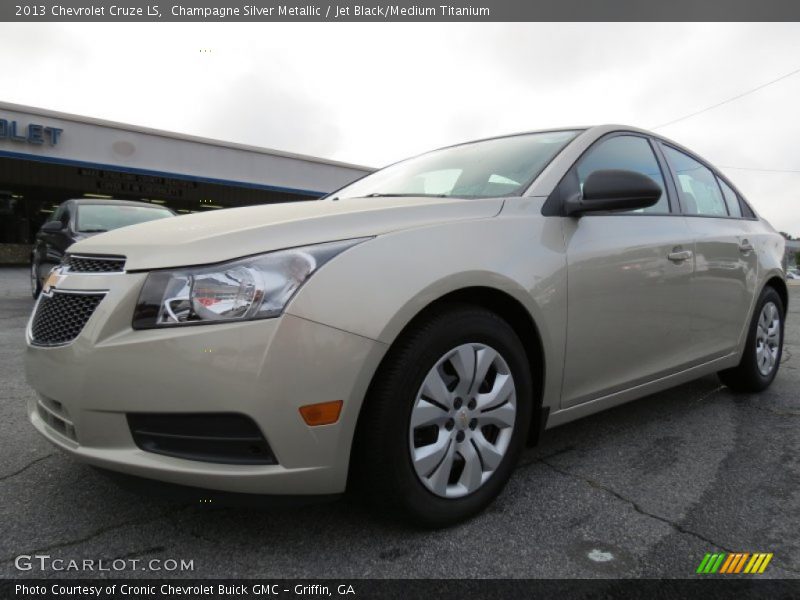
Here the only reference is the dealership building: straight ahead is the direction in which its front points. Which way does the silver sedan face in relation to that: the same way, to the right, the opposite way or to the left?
to the right

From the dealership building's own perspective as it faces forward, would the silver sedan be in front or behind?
in front

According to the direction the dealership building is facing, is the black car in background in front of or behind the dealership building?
in front

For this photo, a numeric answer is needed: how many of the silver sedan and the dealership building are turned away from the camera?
0

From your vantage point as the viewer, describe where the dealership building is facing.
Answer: facing the viewer and to the right of the viewer

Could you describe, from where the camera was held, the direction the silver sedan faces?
facing the viewer and to the left of the viewer

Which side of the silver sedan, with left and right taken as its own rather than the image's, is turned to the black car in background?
right

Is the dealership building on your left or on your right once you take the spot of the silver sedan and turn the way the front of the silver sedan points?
on your right
